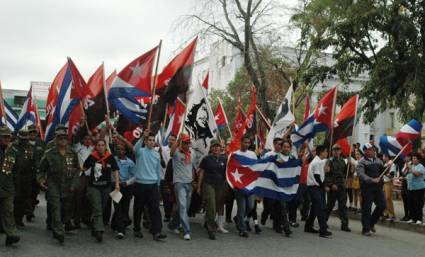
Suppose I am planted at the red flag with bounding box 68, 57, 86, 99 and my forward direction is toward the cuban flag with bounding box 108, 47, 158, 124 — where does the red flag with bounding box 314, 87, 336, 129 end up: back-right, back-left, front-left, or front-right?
front-left

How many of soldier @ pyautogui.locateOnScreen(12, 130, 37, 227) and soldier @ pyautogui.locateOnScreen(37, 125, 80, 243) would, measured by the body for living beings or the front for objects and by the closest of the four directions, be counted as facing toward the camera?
2

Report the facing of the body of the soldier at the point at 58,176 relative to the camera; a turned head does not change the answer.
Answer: toward the camera

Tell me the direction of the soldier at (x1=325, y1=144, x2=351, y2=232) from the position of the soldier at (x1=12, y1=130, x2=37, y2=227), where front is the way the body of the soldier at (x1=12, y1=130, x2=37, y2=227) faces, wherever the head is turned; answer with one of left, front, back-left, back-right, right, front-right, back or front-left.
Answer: left

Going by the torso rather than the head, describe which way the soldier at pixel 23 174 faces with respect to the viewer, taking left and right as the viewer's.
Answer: facing the viewer

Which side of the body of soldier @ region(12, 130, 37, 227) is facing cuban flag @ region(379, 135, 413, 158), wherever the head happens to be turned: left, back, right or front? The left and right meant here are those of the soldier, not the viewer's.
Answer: left

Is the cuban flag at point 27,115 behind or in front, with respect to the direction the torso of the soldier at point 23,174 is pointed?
behind

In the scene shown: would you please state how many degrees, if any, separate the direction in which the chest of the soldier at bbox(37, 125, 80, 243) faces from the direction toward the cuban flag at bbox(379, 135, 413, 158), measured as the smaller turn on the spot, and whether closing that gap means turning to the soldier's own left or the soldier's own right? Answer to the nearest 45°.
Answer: approximately 90° to the soldier's own left

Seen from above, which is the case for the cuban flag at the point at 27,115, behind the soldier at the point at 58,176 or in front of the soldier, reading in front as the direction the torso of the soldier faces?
behind

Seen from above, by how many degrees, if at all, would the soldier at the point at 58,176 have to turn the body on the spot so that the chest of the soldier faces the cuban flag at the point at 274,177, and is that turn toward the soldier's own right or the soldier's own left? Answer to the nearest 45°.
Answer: approximately 90° to the soldier's own left

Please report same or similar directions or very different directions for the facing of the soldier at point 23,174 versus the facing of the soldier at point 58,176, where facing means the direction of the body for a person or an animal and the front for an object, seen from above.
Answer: same or similar directions

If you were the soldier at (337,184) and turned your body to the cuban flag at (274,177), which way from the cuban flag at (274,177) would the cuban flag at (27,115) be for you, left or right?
right
